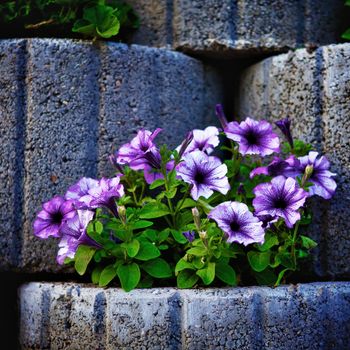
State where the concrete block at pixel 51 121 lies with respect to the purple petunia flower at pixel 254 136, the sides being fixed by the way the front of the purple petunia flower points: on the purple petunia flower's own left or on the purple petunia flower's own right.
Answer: on the purple petunia flower's own right

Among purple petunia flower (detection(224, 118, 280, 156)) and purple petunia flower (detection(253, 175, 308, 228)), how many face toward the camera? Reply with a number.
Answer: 2

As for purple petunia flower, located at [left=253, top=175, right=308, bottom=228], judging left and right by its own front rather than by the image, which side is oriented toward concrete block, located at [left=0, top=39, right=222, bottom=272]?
right

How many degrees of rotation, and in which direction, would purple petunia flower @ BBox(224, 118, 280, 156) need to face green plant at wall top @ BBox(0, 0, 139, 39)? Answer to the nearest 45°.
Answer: approximately 90° to its right

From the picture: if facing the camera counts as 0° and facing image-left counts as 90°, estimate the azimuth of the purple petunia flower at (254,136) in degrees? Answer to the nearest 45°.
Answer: approximately 0°
